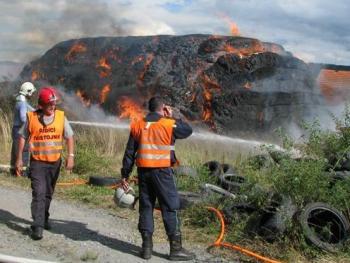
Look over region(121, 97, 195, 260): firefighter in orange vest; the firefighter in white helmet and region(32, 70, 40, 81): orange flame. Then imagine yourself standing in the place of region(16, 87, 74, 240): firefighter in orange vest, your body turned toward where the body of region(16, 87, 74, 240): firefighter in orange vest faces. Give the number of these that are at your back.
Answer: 2

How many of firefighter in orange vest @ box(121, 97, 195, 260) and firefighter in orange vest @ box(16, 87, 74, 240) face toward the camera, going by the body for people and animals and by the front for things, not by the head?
1

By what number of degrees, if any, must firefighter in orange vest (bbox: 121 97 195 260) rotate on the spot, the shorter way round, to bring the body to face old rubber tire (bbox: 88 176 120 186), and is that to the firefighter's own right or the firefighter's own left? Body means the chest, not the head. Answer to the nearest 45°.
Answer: approximately 45° to the firefighter's own left

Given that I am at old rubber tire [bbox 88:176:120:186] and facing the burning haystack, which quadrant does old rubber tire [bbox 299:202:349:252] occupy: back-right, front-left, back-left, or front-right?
back-right

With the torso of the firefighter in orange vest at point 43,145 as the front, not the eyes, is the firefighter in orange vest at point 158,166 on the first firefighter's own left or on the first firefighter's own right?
on the first firefighter's own left

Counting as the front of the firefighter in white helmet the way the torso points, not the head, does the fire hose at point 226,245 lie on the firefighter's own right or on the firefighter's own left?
on the firefighter's own right

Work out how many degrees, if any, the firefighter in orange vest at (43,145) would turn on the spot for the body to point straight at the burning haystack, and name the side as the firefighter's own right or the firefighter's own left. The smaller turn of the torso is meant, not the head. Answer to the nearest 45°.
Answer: approximately 135° to the firefighter's own left

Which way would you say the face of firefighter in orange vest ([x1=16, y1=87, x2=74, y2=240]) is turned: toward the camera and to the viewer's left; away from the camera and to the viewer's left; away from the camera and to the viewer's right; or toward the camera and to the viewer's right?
toward the camera and to the viewer's right

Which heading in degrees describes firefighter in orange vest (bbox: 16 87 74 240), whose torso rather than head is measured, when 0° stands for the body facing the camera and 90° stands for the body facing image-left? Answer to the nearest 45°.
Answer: approximately 0°

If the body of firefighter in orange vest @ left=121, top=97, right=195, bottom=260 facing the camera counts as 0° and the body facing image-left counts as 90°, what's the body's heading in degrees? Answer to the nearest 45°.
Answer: approximately 225°

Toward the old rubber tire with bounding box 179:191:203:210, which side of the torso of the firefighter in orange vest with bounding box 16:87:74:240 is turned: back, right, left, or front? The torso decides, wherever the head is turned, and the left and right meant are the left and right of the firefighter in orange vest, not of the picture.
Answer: left

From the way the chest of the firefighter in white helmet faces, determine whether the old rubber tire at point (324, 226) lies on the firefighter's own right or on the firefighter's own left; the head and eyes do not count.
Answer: on the firefighter's own right

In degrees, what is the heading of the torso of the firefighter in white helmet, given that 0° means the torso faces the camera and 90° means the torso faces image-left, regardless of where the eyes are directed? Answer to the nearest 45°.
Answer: approximately 270°
